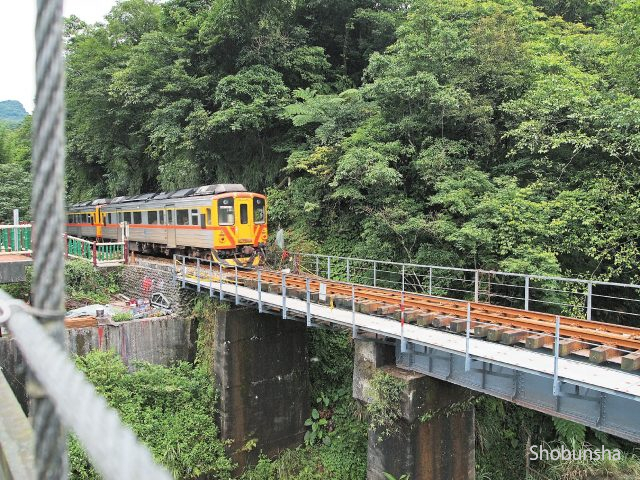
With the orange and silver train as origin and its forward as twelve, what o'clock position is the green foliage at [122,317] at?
The green foliage is roughly at 3 o'clock from the orange and silver train.

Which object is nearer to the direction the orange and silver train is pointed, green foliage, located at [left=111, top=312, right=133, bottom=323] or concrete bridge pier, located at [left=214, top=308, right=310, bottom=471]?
the concrete bridge pier

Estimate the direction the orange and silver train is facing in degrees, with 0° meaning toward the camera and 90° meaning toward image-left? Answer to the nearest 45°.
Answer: approximately 315°

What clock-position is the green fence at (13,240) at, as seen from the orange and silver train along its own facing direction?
The green fence is roughly at 4 o'clock from the orange and silver train.

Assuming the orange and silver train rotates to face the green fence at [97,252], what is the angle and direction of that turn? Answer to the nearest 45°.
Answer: approximately 180°

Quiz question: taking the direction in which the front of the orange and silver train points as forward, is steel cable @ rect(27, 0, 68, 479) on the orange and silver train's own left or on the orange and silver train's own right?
on the orange and silver train's own right

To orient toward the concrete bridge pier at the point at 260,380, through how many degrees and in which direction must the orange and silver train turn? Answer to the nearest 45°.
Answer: approximately 45° to its right
